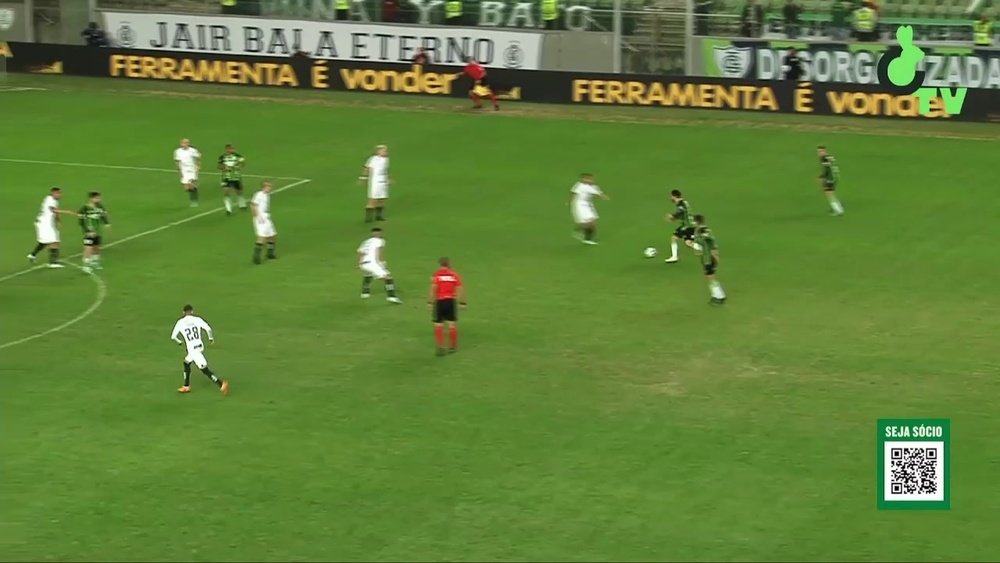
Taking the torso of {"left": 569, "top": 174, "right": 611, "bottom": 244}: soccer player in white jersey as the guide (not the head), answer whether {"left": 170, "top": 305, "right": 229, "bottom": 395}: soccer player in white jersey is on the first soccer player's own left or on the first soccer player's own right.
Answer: on the first soccer player's own right

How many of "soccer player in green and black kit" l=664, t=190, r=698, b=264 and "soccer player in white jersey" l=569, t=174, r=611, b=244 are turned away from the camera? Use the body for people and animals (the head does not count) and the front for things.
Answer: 0

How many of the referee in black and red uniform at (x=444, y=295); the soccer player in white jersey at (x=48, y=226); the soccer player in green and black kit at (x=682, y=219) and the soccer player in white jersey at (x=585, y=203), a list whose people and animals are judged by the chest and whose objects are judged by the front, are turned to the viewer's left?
1

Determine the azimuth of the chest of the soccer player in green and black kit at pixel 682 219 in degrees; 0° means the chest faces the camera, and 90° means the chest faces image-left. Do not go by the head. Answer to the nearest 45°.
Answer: approximately 90°

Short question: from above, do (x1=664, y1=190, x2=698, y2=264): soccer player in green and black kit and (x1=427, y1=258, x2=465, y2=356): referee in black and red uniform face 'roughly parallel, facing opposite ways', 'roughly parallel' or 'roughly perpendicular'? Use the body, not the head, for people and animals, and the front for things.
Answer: roughly perpendicular

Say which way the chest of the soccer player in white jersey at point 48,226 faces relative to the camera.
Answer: to the viewer's right

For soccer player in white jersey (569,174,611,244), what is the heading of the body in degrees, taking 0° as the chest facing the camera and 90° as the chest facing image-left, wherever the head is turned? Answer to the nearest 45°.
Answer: approximately 315°

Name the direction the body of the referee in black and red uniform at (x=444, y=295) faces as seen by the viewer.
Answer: away from the camera

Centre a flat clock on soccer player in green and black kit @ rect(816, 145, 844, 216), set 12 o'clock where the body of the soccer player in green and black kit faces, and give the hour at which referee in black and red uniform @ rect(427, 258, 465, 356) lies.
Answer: The referee in black and red uniform is roughly at 10 o'clock from the soccer player in green and black kit.

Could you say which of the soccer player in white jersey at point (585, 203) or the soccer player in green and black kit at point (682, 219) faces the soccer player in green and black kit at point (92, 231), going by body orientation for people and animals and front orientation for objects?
the soccer player in green and black kit at point (682, 219)

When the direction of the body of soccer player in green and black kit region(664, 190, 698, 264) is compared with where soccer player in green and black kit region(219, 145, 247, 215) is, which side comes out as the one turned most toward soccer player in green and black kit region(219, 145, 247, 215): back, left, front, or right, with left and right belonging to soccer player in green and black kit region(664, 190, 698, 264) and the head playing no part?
front

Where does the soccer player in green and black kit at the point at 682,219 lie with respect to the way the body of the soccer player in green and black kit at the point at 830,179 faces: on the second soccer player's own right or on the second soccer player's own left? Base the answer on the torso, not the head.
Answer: on the second soccer player's own left

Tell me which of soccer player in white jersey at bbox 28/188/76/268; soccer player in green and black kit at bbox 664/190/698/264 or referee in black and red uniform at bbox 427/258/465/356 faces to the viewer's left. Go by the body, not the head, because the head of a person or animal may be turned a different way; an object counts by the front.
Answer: the soccer player in green and black kit
